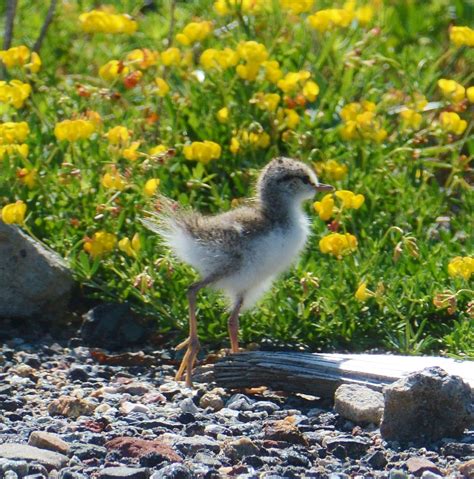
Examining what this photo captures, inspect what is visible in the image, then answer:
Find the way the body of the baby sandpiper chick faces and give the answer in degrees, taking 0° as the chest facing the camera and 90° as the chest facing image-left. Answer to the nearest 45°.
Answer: approximately 270°

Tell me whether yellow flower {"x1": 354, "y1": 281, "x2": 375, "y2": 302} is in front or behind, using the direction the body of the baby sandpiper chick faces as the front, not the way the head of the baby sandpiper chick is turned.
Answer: in front

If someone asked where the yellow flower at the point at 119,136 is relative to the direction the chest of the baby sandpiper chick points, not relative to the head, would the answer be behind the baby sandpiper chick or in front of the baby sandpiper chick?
behind

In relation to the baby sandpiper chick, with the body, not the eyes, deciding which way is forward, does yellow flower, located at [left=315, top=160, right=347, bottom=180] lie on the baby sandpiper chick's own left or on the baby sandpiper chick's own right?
on the baby sandpiper chick's own left

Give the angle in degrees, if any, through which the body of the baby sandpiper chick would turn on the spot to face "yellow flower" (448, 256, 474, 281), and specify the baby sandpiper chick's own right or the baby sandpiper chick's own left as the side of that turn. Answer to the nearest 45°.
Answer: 0° — it already faces it

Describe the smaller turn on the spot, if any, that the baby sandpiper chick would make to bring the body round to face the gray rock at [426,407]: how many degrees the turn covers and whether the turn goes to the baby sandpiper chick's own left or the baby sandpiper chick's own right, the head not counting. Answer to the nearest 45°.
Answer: approximately 45° to the baby sandpiper chick's own right

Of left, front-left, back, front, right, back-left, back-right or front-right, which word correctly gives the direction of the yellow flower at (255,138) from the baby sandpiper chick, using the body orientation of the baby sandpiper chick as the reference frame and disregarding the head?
left

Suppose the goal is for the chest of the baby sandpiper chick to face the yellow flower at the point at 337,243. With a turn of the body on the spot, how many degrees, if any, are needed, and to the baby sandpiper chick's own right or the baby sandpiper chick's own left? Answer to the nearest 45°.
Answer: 0° — it already faces it

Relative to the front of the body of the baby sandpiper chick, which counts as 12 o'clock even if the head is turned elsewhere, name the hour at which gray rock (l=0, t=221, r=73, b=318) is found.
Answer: The gray rock is roughly at 7 o'clock from the baby sandpiper chick.
